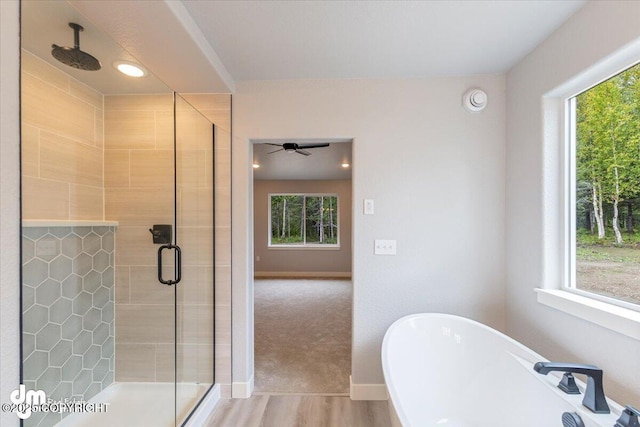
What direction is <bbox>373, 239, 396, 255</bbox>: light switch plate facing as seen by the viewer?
toward the camera

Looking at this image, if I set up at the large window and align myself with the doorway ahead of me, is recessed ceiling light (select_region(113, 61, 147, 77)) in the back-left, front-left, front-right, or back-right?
front-left

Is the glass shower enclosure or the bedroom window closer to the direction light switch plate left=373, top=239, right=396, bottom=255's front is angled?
the glass shower enclosure

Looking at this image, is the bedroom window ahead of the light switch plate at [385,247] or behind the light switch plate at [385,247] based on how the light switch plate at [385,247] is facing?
behind

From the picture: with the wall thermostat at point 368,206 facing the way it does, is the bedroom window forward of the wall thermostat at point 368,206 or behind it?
behind

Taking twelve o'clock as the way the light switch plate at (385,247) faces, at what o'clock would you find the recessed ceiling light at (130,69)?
The recessed ceiling light is roughly at 2 o'clock from the light switch plate.

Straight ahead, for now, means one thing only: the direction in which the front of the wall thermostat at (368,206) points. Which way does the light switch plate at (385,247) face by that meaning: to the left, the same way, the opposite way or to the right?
the same way

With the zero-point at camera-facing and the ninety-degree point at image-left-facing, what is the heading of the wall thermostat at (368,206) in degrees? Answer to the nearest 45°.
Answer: approximately 0°

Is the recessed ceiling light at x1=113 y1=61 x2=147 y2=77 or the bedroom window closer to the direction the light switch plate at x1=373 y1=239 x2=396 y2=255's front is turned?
the recessed ceiling light

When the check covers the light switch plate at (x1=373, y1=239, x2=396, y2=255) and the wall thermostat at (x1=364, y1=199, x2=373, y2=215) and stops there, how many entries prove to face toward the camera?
2
